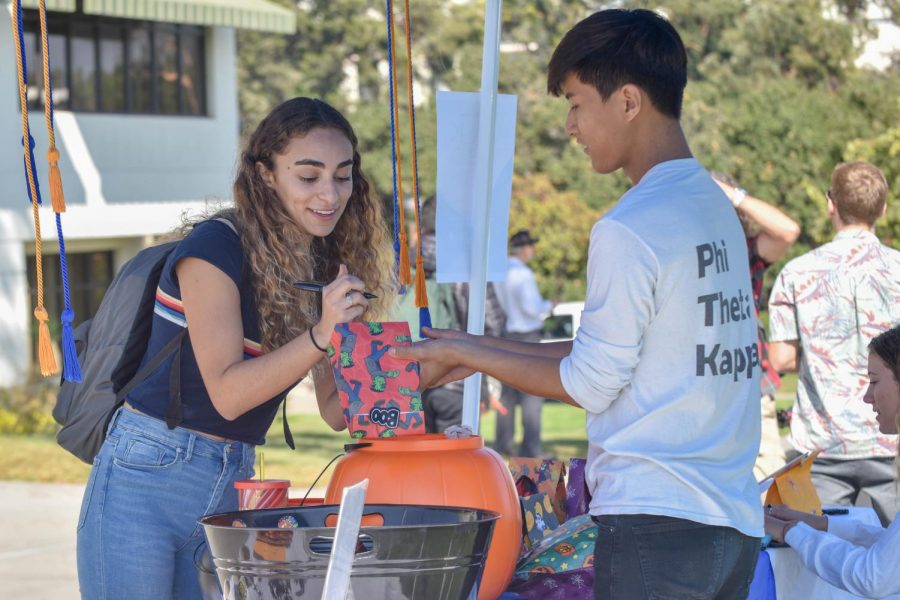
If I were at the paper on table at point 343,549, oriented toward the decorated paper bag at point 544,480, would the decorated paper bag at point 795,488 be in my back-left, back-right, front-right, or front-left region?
front-right

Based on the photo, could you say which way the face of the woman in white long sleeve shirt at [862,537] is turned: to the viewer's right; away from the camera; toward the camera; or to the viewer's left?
to the viewer's left

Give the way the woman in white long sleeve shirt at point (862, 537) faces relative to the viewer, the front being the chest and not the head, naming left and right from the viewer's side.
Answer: facing to the left of the viewer

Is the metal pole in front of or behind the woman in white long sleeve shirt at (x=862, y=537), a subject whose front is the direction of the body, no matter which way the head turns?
in front

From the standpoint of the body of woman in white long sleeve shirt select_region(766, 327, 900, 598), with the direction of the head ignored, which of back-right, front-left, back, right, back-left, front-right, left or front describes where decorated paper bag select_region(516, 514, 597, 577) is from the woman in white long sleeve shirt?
front-left

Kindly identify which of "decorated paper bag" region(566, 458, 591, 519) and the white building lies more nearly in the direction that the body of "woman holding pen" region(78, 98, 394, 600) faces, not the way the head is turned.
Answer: the decorated paper bag

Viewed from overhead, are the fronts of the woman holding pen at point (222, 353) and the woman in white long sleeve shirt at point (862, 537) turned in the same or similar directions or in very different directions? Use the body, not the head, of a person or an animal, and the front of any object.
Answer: very different directions

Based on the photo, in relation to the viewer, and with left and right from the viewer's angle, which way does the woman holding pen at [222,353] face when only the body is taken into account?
facing the viewer and to the right of the viewer

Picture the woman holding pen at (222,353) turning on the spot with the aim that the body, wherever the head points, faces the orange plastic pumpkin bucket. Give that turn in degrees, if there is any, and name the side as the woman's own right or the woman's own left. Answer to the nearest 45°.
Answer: approximately 45° to the woman's own left

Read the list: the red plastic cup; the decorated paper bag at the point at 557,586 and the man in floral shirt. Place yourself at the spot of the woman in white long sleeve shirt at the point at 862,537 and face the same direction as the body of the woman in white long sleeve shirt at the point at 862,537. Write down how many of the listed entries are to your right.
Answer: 1

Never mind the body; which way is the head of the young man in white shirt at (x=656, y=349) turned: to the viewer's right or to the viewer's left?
to the viewer's left

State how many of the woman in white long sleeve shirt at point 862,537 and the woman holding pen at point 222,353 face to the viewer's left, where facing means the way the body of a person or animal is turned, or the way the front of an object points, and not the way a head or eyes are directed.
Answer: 1

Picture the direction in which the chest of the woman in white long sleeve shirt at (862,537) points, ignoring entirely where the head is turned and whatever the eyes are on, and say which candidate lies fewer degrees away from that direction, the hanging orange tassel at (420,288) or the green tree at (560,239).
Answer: the hanging orange tassel

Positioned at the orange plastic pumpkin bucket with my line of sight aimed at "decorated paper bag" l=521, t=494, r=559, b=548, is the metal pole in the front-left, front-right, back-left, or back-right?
front-left

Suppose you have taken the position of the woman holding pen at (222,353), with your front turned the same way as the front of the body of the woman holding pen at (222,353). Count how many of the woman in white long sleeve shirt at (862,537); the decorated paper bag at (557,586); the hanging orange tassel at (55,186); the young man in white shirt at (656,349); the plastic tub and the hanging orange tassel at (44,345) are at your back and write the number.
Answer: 2

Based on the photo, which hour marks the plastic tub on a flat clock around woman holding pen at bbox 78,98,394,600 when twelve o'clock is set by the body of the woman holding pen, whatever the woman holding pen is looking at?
The plastic tub is roughly at 1 o'clock from the woman holding pen.

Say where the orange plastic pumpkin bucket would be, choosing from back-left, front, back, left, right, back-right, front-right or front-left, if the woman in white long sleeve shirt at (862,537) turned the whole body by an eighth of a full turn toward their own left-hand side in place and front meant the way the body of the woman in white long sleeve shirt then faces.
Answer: front

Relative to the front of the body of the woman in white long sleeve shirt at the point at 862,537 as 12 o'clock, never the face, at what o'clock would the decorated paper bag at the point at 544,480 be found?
The decorated paper bag is roughly at 12 o'clock from the woman in white long sleeve shirt.
